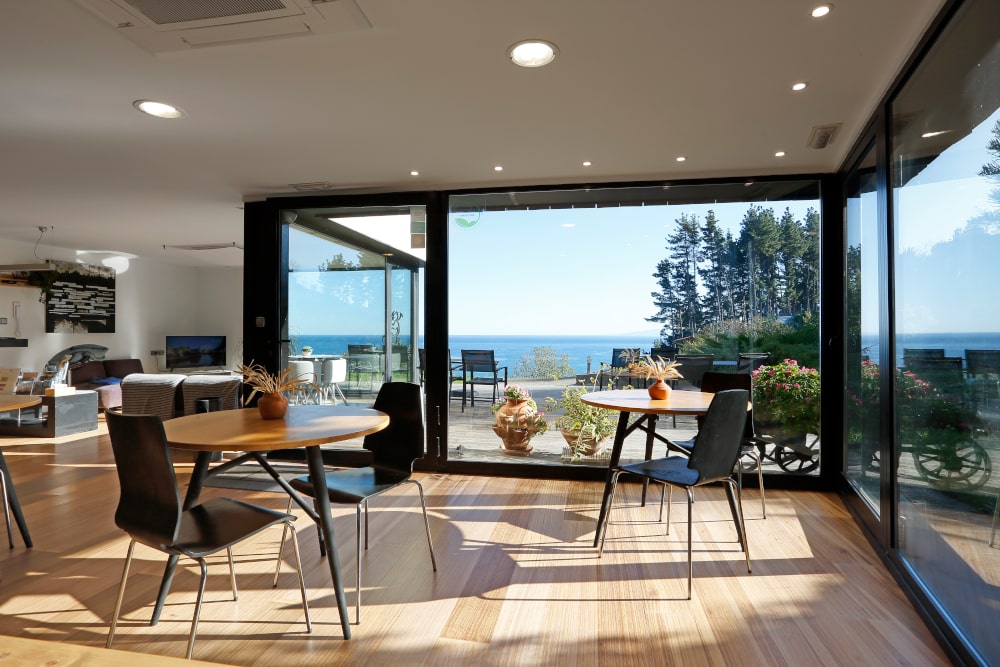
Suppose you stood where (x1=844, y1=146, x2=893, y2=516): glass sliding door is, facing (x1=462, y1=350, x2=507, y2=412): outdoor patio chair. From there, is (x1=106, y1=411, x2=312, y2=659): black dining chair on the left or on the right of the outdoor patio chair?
left

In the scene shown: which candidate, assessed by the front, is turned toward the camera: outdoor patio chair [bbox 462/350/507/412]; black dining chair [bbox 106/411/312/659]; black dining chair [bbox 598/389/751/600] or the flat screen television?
the flat screen television

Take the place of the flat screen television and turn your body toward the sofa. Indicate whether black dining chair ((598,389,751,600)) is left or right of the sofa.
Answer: left

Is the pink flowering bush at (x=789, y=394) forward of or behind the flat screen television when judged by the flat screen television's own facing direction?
forward

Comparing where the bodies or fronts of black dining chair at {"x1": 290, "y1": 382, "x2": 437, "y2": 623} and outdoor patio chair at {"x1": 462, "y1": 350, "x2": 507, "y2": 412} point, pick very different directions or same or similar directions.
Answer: very different directions

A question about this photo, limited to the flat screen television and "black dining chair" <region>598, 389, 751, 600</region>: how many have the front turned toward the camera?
1

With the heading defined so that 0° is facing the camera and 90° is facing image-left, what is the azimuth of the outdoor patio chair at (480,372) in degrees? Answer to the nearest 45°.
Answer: approximately 225°
